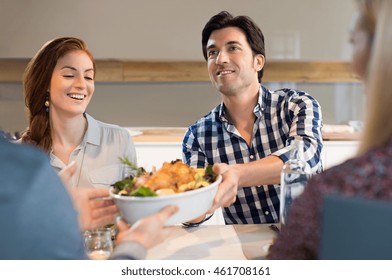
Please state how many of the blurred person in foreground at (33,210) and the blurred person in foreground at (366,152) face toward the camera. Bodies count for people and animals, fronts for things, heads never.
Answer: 0

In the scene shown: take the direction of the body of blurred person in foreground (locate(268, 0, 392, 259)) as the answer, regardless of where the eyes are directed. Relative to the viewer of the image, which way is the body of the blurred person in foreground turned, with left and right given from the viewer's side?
facing away from the viewer and to the left of the viewer

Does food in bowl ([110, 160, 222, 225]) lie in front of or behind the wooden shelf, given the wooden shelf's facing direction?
in front

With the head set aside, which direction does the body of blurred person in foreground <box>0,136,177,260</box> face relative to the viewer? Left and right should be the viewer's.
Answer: facing away from the viewer and to the right of the viewer

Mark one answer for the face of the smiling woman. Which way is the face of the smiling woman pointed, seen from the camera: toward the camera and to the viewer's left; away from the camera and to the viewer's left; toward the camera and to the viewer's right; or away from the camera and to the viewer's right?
toward the camera and to the viewer's right

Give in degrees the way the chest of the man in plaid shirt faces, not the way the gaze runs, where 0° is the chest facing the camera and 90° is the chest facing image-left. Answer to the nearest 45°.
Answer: approximately 45°

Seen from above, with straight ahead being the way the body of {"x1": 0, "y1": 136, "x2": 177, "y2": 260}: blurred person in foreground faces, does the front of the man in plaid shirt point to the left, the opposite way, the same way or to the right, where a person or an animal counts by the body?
the opposite way

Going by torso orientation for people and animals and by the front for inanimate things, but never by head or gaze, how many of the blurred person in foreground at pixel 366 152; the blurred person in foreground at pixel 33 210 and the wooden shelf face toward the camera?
1

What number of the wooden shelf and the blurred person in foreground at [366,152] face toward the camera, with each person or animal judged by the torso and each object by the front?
1

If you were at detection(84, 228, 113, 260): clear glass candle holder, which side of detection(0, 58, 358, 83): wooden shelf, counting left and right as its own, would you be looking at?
front

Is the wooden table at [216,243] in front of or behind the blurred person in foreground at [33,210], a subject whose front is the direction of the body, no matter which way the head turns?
in front
